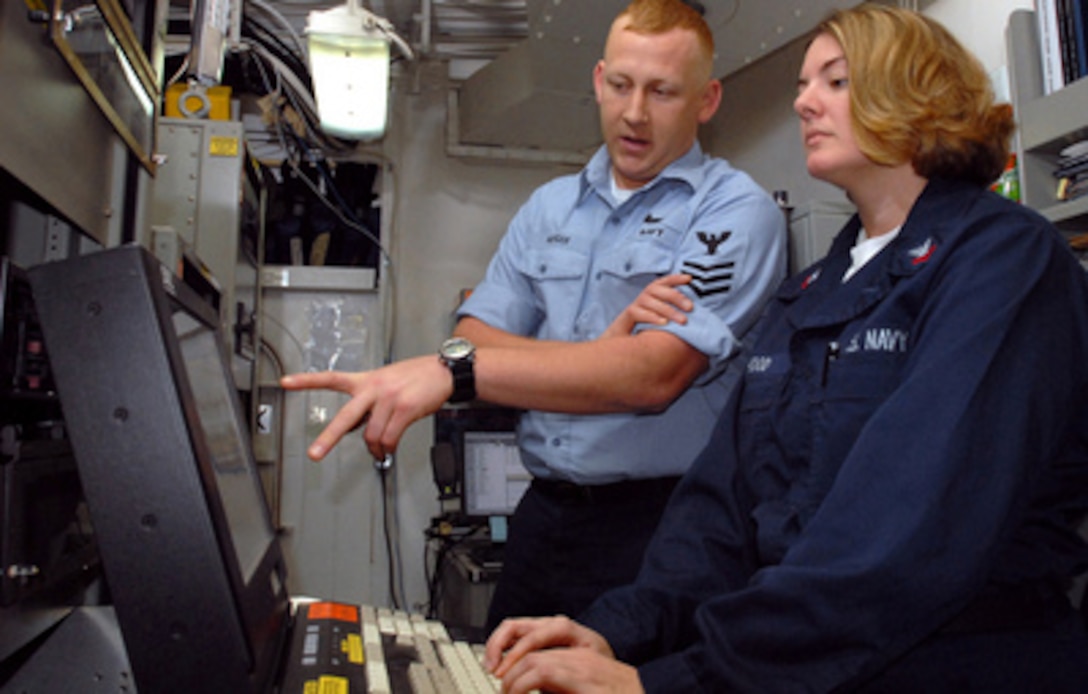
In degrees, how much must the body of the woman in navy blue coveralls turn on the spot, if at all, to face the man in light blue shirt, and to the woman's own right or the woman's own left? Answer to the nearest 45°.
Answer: approximately 90° to the woman's own right

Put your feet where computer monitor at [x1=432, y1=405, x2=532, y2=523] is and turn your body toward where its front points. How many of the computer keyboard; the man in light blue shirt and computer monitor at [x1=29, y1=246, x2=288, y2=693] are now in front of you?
3

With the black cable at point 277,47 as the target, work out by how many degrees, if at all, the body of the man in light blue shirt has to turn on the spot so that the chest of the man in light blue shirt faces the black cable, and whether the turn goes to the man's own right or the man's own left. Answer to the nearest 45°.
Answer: approximately 90° to the man's own right

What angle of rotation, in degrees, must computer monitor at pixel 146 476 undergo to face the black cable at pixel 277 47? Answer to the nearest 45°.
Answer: approximately 90° to its left

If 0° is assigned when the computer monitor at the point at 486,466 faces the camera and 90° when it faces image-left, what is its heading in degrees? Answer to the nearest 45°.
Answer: approximately 0°

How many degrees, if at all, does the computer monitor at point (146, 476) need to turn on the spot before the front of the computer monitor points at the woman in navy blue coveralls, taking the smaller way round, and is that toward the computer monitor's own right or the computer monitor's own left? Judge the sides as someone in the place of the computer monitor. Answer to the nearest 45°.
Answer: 0° — it already faces them

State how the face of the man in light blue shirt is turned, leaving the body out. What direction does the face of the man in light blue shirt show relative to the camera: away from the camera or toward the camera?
toward the camera

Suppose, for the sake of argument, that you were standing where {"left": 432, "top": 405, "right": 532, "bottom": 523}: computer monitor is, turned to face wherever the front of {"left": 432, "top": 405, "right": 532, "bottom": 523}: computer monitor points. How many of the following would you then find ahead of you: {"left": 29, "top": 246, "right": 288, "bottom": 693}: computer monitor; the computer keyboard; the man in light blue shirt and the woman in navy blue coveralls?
4

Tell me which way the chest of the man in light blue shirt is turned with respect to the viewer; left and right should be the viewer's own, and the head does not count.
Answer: facing the viewer and to the left of the viewer

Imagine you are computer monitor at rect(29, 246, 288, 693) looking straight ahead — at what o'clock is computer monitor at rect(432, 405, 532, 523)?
computer monitor at rect(432, 405, 532, 523) is roughly at 10 o'clock from computer monitor at rect(29, 246, 288, 693).

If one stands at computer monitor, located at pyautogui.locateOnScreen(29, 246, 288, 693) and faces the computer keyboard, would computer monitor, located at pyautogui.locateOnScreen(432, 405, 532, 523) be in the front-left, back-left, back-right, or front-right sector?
front-left

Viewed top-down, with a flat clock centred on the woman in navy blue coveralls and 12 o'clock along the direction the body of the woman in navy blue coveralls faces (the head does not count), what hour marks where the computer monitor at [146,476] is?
The computer monitor is roughly at 12 o'clock from the woman in navy blue coveralls.

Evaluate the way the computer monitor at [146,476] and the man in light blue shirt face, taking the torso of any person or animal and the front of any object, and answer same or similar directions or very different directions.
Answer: very different directions

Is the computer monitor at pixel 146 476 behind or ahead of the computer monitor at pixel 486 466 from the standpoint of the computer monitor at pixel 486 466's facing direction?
ahead

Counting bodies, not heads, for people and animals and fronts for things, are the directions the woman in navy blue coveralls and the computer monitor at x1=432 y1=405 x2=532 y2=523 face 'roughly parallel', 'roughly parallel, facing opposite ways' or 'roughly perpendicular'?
roughly perpendicular

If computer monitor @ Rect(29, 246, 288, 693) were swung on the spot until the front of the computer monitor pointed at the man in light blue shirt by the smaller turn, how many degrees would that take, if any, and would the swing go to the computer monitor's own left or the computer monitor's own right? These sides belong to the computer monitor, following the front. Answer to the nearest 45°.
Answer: approximately 45° to the computer monitor's own left

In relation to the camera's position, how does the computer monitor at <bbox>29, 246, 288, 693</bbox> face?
facing to the right of the viewer

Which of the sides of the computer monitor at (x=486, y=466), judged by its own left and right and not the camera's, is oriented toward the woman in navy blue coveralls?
front
